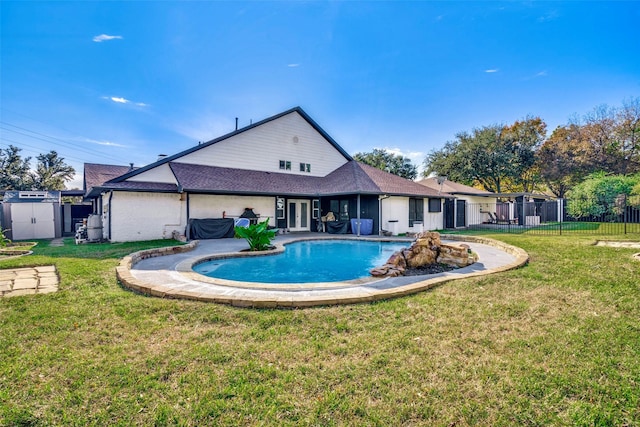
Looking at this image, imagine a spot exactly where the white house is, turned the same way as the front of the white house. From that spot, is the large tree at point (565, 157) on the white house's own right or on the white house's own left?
on the white house's own right

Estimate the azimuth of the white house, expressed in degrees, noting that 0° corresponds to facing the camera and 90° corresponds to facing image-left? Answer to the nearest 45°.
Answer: approximately 180°

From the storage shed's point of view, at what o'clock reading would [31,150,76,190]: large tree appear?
The large tree is roughly at 6 o'clock from the storage shed.

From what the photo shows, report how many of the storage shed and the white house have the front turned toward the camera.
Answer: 1

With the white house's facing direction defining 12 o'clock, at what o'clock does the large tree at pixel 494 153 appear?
The large tree is roughly at 2 o'clock from the white house.

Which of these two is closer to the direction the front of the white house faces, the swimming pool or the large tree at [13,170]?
the large tree

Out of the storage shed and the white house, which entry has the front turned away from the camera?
the white house

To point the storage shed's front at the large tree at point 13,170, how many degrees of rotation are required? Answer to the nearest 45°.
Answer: approximately 180°
